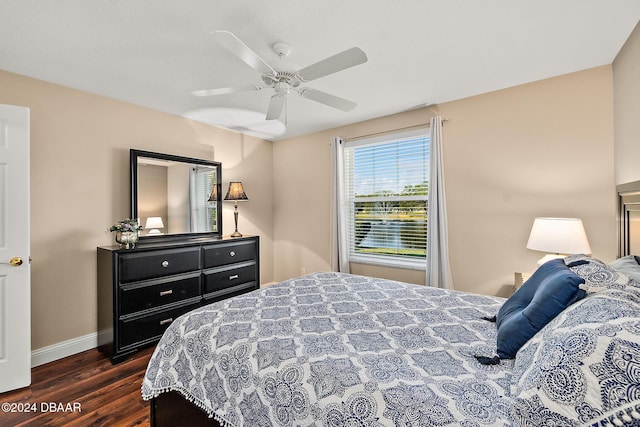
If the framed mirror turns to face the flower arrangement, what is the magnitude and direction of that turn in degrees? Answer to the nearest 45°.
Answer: approximately 90° to its right

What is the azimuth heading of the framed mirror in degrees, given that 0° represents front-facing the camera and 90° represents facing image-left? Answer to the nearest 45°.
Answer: approximately 315°

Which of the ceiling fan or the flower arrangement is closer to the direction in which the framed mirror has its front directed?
the ceiling fan

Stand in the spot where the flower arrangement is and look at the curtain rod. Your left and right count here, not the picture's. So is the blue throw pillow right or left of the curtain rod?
right

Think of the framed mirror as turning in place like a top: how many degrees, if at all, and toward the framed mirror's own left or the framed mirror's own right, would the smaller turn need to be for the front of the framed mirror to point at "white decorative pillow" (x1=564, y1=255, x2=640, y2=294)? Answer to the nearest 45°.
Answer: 0° — it already faces it

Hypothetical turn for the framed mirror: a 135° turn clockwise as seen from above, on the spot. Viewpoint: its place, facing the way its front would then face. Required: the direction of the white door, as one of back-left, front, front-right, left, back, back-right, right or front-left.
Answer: front-left

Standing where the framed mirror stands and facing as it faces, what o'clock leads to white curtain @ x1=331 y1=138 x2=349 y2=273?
The white curtain is roughly at 11 o'clock from the framed mirror.

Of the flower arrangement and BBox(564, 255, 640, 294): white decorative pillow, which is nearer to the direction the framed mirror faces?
the white decorative pillow
